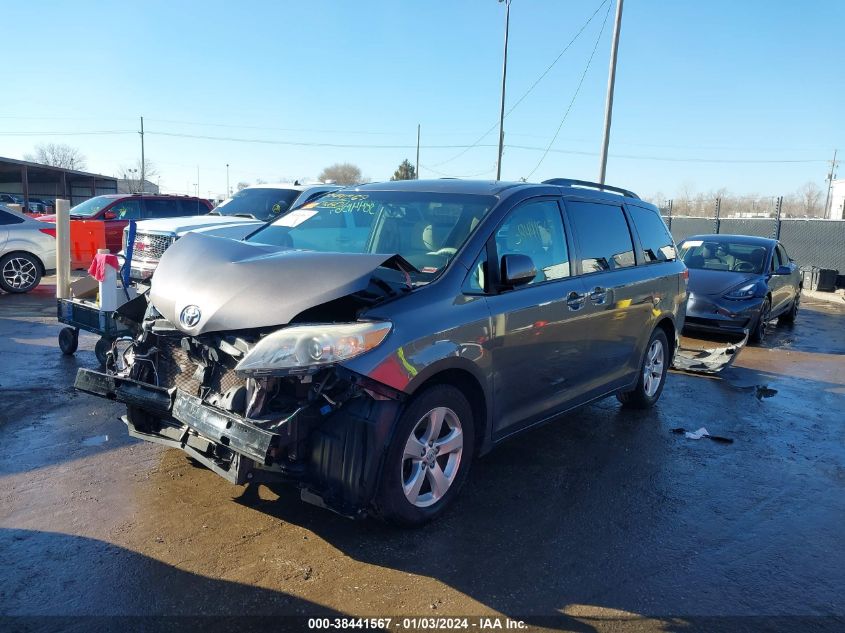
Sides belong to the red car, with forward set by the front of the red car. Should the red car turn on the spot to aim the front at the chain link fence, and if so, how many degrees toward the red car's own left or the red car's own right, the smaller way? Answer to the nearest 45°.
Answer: approximately 135° to the red car's own left

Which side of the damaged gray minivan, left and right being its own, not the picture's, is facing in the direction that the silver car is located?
right

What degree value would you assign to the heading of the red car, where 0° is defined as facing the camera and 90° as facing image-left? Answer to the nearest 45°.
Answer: approximately 45°

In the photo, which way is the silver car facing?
to the viewer's left

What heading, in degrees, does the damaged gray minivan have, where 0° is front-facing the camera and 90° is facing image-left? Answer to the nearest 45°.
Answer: approximately 45°

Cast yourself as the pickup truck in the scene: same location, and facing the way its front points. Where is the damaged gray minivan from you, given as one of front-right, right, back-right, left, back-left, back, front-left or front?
front-left

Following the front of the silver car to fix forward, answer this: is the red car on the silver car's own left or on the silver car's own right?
on the silver car's own right

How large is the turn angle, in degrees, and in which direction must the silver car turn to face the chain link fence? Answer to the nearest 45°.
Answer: approximately 180°
